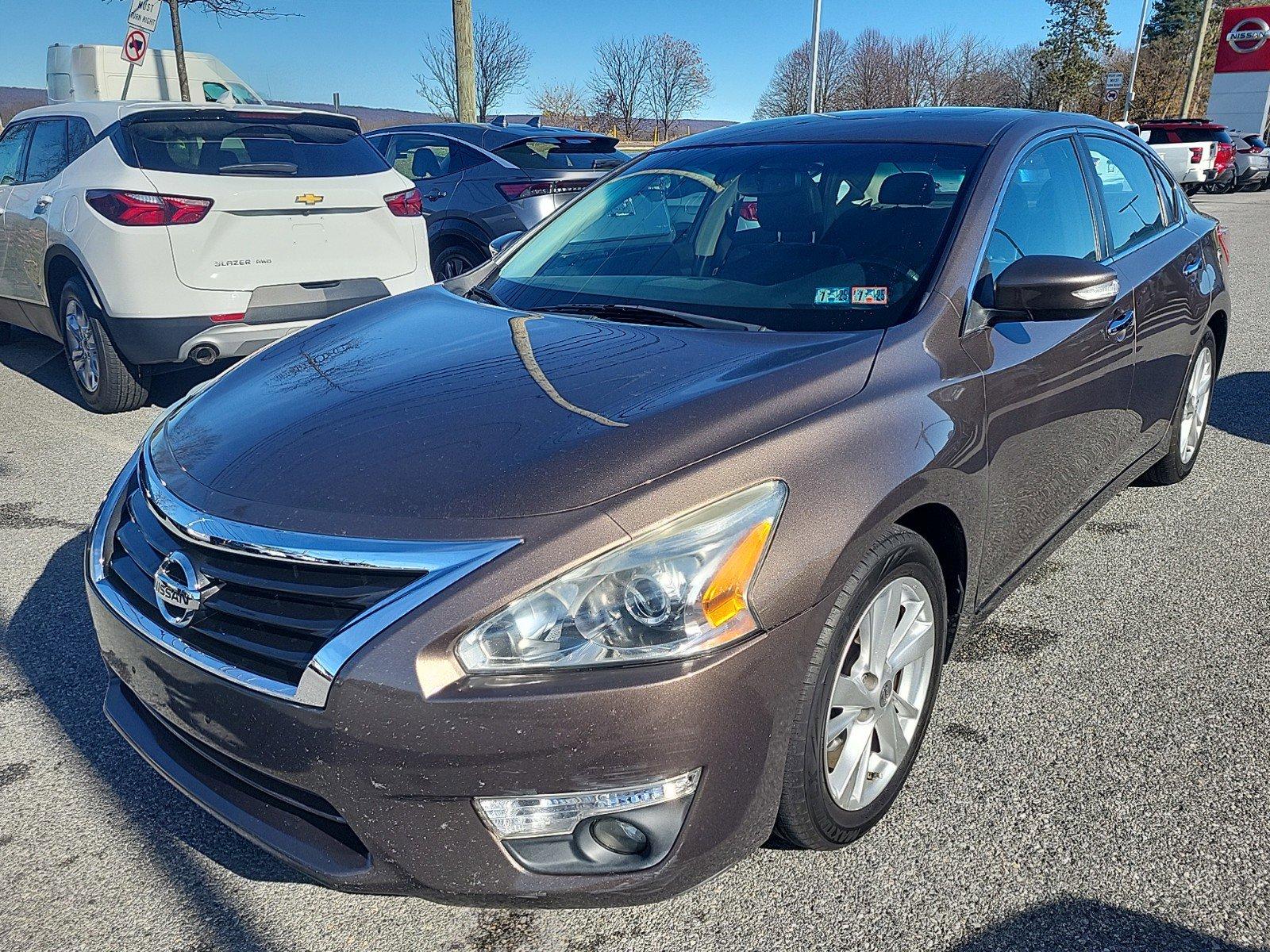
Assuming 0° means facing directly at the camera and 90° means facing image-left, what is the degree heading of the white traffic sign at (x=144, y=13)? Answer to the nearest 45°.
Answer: approximately 0°

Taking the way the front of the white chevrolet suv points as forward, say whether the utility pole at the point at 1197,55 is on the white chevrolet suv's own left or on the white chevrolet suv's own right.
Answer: on the white chevrolet suv's own right

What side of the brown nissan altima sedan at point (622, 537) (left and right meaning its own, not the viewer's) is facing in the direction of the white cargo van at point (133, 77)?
right

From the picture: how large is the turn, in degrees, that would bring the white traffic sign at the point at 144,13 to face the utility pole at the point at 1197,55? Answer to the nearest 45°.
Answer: approximately 135° to its left

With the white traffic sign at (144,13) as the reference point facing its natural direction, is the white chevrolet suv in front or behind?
in front

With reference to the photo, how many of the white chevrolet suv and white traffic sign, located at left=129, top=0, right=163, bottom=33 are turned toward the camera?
1

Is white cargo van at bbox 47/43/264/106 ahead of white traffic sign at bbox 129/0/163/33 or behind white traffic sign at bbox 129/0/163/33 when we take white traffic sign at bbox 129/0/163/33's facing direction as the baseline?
behind

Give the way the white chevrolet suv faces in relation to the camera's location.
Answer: facing away from the viewer and to the left of the viewer

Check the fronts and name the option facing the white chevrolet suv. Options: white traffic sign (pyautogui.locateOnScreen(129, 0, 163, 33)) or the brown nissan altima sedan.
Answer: the white traffic sign
